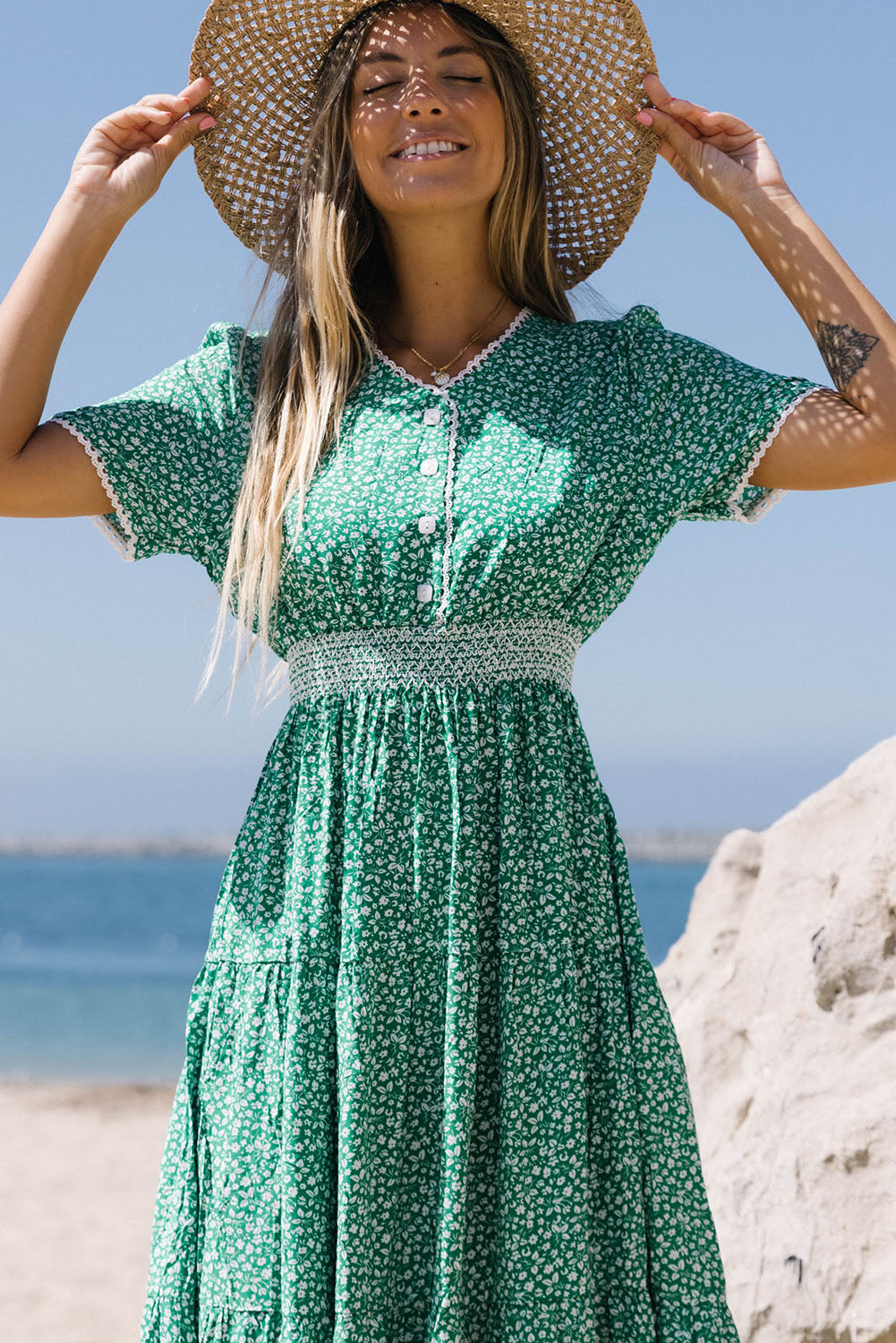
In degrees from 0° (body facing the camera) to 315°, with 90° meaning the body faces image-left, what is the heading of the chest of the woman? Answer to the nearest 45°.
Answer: approximately 0°

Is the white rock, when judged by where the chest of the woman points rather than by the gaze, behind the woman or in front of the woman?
behind
